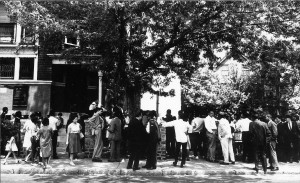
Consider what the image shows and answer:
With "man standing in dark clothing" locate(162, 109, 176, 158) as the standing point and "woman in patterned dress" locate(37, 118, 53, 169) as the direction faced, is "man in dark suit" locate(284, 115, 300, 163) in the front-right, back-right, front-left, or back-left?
back-left

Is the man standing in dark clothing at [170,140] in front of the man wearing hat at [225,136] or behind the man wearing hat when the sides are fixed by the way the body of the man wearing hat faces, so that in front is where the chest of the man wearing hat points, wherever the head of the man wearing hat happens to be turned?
in front

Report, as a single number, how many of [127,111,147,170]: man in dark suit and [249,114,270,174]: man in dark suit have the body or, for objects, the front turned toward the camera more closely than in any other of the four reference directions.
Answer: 0

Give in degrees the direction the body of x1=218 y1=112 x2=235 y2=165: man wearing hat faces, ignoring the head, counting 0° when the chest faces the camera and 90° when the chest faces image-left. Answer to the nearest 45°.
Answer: approximately 135°

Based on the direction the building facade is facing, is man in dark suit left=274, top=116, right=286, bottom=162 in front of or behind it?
in front

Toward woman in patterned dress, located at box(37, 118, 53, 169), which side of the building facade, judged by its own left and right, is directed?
front
